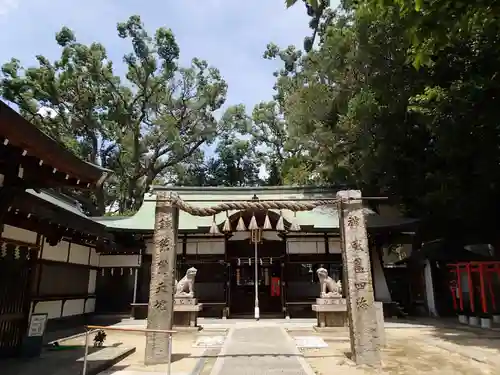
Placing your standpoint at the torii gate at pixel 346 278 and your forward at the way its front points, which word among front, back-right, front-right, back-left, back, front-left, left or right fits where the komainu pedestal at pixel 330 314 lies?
back

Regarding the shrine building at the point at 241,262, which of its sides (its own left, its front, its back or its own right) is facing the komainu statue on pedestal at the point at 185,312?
front

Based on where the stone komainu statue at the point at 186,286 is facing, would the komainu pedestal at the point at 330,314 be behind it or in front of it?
in front

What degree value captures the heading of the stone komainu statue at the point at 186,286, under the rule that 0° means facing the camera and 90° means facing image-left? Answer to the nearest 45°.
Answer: approximately 270°

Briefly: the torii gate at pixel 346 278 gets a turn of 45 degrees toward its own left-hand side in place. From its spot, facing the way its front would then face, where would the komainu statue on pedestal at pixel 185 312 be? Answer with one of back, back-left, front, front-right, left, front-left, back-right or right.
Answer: back

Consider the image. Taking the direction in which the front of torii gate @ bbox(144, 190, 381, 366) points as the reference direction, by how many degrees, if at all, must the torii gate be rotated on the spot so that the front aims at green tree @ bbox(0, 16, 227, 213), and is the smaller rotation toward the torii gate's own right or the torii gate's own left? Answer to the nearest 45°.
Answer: approximately 135° to the torii gate's own right

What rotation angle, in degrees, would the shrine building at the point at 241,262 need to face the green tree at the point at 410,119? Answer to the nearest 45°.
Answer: approximately 45° to its left

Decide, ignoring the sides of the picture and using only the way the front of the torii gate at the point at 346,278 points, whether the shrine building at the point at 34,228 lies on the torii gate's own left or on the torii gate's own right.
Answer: on the torii gate's own right

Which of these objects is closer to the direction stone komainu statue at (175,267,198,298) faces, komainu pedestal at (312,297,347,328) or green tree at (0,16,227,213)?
the komainu pedestal

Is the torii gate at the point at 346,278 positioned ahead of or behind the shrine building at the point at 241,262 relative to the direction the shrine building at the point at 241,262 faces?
ahead
